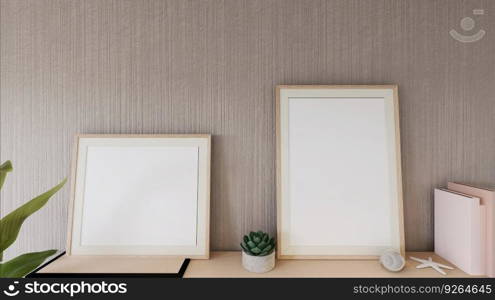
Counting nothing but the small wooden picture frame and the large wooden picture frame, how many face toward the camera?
2

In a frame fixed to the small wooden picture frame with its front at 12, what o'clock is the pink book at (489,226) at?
The pink book is roughly at 10 o'clock from the small wooden picture frame.

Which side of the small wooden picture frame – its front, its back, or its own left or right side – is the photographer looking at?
front

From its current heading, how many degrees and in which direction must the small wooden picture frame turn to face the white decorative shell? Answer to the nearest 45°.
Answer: approximately 45° to its left

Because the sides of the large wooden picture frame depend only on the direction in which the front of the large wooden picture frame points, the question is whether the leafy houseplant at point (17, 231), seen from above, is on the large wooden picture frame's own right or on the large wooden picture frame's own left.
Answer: on the large wooden picture frame's own right

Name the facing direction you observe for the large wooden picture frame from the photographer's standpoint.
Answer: facing the viewer
